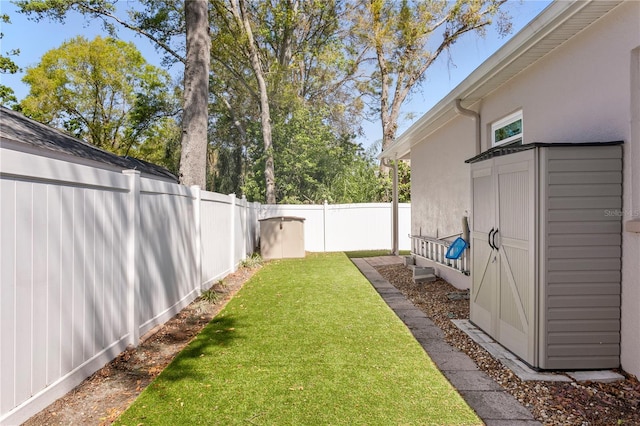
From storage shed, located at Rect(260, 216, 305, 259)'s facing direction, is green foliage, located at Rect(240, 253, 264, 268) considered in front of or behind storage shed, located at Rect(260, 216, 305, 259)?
in front

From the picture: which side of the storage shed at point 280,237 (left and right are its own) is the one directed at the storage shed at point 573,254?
front

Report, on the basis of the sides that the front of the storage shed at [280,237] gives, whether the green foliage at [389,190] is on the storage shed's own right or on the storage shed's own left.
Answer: on the storage shed's own left

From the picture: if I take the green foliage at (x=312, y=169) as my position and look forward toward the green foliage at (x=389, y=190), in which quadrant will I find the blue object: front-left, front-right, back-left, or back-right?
front-right

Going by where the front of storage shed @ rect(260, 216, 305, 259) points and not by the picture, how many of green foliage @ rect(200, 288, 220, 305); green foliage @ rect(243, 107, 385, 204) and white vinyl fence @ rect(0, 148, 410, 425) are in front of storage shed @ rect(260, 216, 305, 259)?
2

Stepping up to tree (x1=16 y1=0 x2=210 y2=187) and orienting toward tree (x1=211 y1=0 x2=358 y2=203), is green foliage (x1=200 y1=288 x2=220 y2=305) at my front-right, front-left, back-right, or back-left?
back-right

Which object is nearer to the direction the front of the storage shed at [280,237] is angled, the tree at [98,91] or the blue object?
the blue object

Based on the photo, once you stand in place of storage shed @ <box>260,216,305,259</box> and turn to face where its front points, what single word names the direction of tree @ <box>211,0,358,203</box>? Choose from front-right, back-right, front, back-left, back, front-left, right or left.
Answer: back

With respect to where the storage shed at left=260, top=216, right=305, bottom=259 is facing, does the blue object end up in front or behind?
in front

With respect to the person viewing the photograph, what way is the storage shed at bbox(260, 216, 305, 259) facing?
facing the viewer
